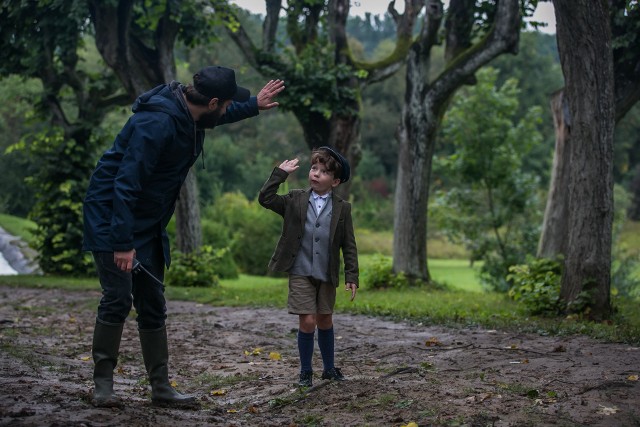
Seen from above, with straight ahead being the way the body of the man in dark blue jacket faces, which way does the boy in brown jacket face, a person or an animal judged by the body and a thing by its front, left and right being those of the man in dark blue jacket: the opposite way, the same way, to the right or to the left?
to the right

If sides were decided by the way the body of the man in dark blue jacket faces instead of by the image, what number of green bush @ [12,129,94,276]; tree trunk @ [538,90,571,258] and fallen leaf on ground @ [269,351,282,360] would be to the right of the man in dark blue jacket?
0

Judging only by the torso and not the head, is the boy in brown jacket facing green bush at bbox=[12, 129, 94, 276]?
no

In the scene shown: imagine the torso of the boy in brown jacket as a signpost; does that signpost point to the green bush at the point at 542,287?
no

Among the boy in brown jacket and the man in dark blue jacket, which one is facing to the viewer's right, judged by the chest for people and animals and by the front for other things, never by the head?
the man in dark blue jacket

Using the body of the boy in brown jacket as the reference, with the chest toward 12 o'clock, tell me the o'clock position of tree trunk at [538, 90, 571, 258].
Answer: The tree trunk is roughly at 7 o'clock from the boy in brown jacket.

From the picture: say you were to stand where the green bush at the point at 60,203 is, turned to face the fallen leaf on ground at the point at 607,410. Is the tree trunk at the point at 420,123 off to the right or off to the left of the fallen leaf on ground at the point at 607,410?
left

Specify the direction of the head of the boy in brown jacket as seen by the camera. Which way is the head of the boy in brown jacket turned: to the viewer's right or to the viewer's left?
to the viewer's left

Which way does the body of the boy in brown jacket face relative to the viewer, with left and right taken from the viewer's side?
facing the viewer

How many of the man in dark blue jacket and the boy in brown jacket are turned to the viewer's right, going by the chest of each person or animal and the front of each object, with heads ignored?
1

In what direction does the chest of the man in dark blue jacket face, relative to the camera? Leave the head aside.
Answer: to the viewer's right

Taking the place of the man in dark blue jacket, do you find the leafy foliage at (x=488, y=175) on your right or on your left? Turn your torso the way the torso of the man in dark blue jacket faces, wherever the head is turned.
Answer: on your left

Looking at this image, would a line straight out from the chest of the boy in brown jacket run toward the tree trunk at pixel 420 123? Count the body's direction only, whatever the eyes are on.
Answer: no

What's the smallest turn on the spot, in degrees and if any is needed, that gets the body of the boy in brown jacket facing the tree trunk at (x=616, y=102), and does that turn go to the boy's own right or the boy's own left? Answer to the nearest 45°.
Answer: approximately 135° to the boy's own left

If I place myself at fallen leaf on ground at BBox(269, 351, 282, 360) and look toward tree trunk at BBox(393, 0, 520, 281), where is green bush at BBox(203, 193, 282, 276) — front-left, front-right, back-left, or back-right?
front-left

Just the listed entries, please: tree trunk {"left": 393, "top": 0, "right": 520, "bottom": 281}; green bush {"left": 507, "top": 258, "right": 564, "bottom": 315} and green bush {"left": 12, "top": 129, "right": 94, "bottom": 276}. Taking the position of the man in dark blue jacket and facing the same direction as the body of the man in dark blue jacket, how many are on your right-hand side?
0

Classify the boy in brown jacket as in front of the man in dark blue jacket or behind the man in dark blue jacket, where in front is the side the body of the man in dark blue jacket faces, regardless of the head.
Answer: in front

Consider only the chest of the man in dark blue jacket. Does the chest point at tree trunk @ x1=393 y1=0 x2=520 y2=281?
no
